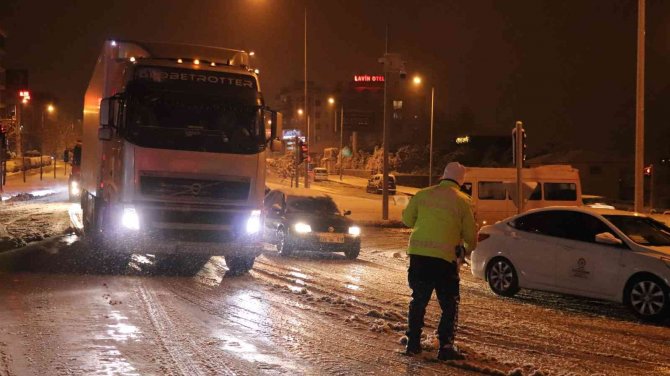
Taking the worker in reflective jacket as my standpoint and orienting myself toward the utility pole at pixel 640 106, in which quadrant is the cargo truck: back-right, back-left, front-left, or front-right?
front-left

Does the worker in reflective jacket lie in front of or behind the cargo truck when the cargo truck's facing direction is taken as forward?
in front

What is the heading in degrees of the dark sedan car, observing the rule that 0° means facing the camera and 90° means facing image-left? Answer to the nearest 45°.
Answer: approximately 315°

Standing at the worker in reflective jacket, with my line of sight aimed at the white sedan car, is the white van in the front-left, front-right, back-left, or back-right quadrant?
front-left

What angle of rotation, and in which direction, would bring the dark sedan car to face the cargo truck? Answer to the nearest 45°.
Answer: approximately 90° to its right

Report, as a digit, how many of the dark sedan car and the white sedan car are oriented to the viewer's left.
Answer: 0

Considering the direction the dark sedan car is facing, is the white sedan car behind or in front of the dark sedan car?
in front

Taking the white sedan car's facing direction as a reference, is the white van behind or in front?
behind

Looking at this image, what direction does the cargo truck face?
toward the camera

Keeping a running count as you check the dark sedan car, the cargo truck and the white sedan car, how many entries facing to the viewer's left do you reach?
0

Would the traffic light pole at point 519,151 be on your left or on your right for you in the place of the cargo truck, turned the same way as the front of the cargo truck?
on your left
